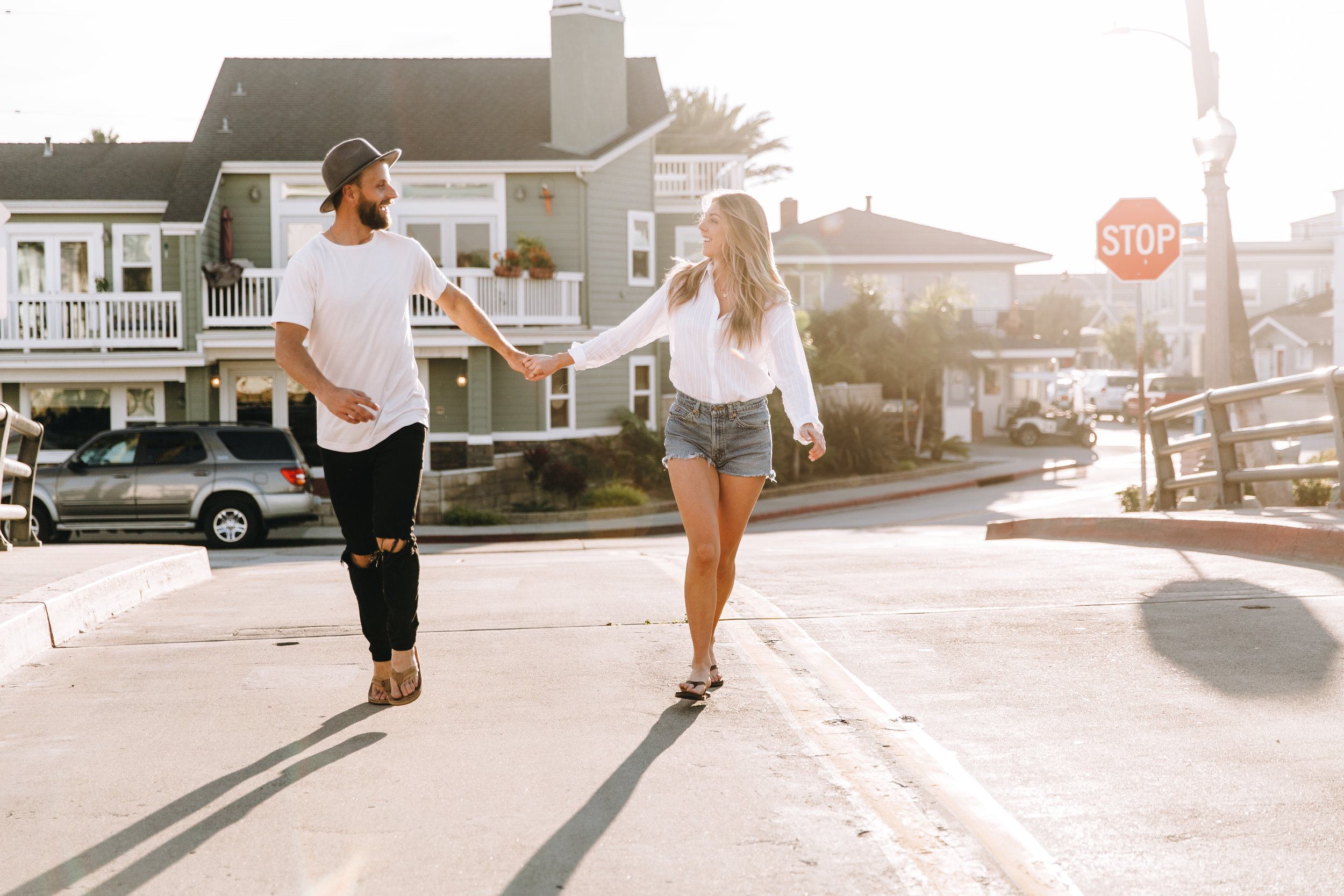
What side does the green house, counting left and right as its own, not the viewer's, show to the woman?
front

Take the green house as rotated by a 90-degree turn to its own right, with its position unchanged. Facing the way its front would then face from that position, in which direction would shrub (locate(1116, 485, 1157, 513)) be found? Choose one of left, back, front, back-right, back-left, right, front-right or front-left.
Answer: back-left

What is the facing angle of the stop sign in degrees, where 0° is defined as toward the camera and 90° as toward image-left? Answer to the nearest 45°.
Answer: approximately 0°

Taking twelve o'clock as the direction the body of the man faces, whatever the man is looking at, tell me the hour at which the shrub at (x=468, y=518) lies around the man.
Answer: The shrub is roughly at 6 o'clock from the man.

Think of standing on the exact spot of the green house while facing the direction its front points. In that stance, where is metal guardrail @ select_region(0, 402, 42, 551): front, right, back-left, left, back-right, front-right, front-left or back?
front

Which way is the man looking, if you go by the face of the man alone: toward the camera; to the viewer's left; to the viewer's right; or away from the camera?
to the viewer's right

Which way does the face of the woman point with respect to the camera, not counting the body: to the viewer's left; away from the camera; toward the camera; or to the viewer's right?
to the viewer's left

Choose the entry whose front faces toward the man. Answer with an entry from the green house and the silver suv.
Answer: the green house

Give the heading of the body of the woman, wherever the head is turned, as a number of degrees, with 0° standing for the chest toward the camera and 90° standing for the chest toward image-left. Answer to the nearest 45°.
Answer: approximately 0°

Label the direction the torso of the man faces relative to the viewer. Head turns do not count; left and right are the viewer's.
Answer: facing the viewer

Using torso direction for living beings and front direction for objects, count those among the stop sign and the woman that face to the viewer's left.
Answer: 0
